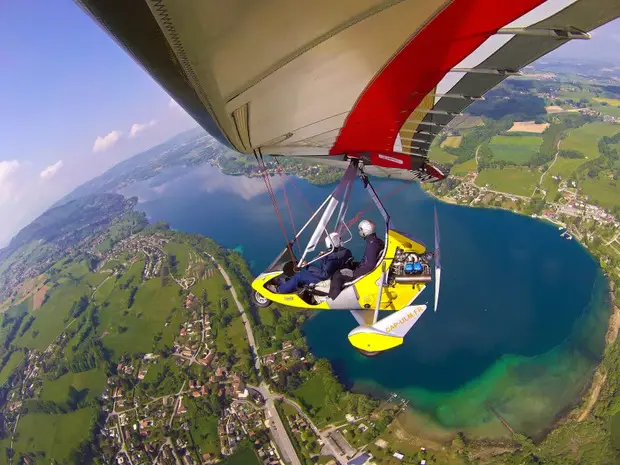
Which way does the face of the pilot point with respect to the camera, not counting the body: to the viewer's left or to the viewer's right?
to the viewer's left

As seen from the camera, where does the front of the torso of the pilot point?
to the viewer's left

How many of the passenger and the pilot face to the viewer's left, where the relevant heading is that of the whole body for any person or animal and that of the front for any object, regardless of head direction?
2

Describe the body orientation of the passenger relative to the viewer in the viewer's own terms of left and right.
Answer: facing to the left of the viewer
